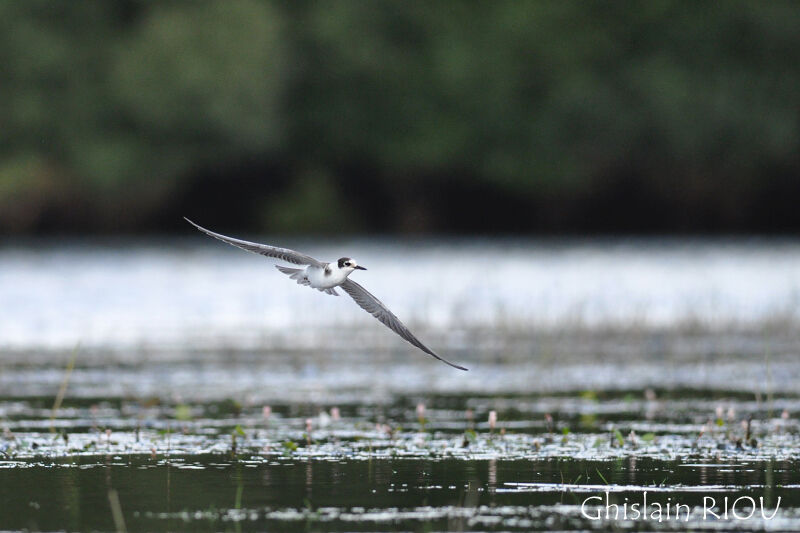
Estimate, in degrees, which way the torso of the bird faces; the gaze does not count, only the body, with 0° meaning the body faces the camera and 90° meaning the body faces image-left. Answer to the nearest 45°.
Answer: approximately 315°
